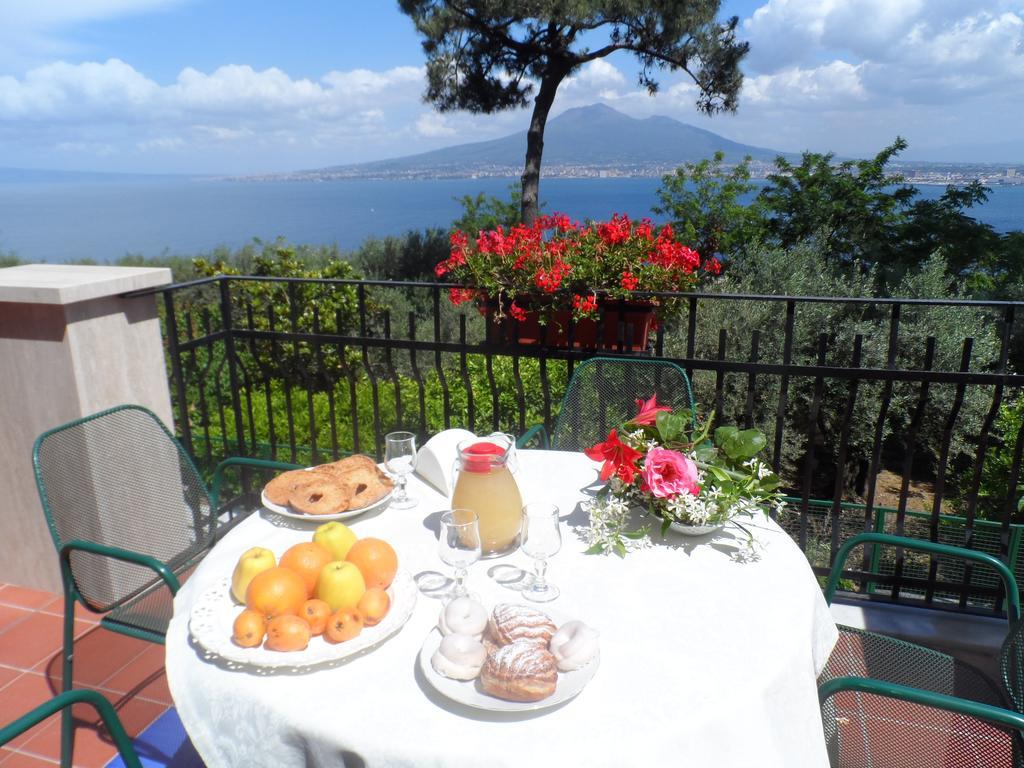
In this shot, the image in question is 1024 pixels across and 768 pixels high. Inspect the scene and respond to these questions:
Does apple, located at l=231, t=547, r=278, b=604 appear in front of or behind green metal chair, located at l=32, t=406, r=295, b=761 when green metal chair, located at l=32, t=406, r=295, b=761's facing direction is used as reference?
in front

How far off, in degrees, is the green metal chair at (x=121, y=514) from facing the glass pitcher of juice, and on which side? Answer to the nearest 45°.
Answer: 0° — it already faces it

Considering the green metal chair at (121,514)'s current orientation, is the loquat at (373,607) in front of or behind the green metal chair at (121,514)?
in front

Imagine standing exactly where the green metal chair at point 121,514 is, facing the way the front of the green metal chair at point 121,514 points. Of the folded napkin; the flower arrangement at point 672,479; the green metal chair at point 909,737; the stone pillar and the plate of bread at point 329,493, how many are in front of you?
4

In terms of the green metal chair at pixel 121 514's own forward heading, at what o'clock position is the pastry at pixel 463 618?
The pastry is roughly at 1 o'clock from the green metal chair.

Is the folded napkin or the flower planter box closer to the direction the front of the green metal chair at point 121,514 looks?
the folded napkin

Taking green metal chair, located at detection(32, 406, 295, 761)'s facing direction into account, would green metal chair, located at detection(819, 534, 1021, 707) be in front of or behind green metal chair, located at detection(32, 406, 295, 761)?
in front
